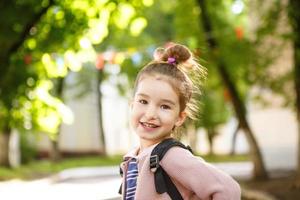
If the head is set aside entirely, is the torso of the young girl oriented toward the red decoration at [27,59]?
no

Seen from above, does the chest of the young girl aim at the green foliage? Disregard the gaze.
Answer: no

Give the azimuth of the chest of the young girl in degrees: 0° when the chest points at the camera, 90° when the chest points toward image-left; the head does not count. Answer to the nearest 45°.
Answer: approximately 45°

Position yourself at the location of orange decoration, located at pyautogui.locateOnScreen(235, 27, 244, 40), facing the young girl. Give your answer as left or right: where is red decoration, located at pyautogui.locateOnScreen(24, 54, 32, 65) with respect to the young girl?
right
